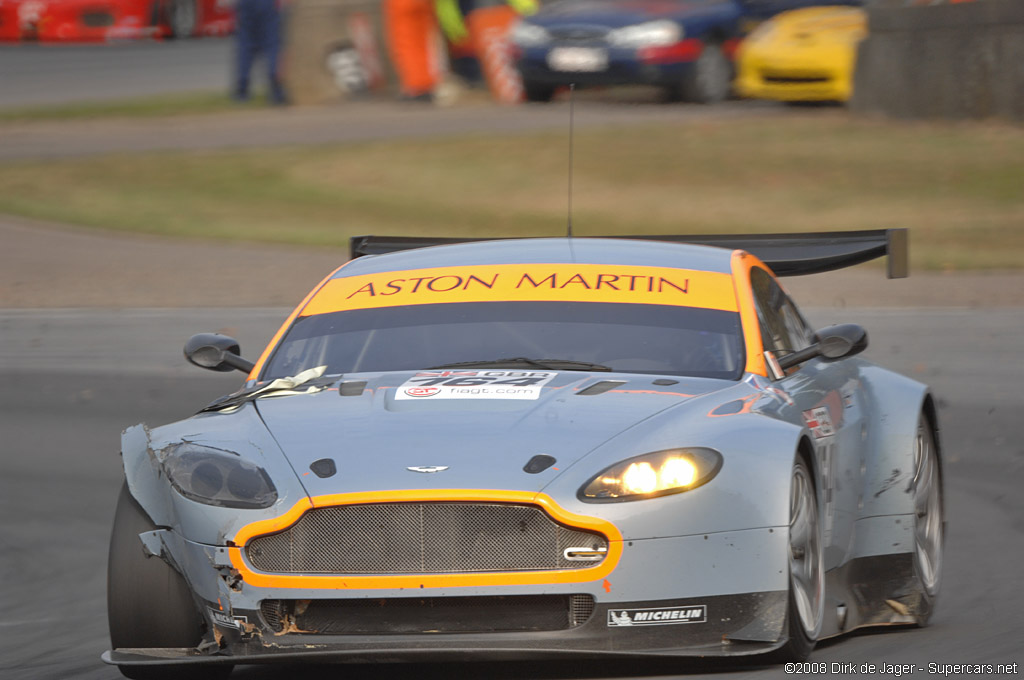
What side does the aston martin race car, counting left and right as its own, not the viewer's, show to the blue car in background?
back

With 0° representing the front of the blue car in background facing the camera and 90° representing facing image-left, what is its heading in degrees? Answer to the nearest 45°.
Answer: approximately 45°

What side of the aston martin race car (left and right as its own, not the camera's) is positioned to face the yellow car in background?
back

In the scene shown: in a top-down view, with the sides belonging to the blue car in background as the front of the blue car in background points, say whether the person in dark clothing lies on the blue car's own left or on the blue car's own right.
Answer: on the blue car's own right

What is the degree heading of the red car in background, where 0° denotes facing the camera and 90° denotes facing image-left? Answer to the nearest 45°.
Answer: approximately 45°

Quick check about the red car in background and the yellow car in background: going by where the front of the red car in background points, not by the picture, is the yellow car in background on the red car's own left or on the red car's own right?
on the red car's own left

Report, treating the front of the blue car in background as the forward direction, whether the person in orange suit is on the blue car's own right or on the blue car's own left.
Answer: on the blue car's own right

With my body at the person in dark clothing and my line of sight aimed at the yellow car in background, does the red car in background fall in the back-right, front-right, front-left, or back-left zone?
back-left

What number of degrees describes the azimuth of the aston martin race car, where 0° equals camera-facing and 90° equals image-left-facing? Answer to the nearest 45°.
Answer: approximately 0°
